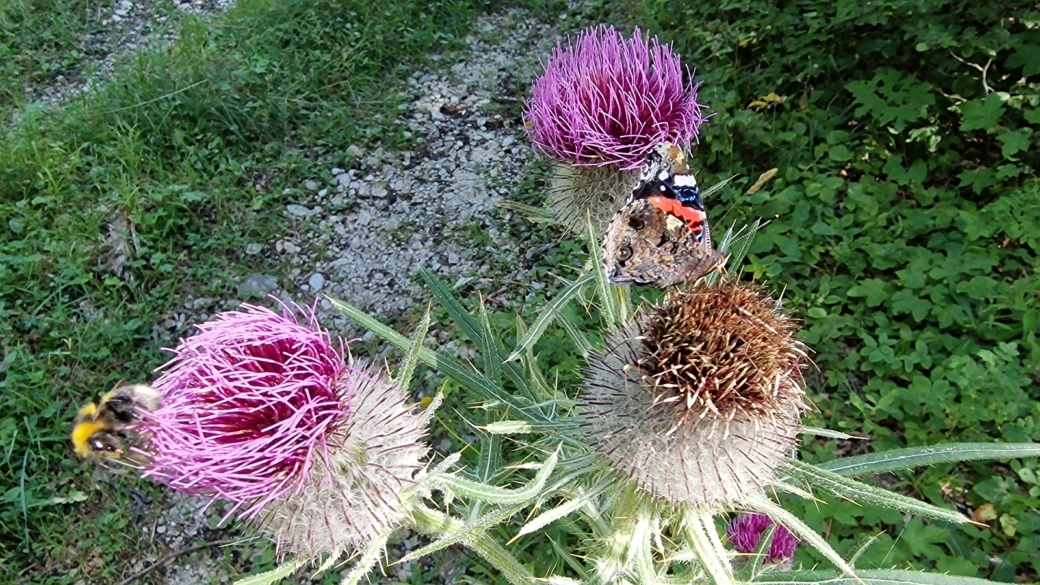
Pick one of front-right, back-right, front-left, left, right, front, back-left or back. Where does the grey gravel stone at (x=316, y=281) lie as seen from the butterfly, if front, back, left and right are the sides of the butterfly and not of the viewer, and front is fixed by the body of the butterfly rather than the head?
back-left

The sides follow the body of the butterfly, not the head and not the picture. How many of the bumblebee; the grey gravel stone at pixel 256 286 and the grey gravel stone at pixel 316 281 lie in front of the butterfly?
0

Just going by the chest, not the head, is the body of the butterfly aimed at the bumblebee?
no

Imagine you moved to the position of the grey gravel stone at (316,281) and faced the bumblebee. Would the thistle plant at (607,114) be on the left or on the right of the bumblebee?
left
